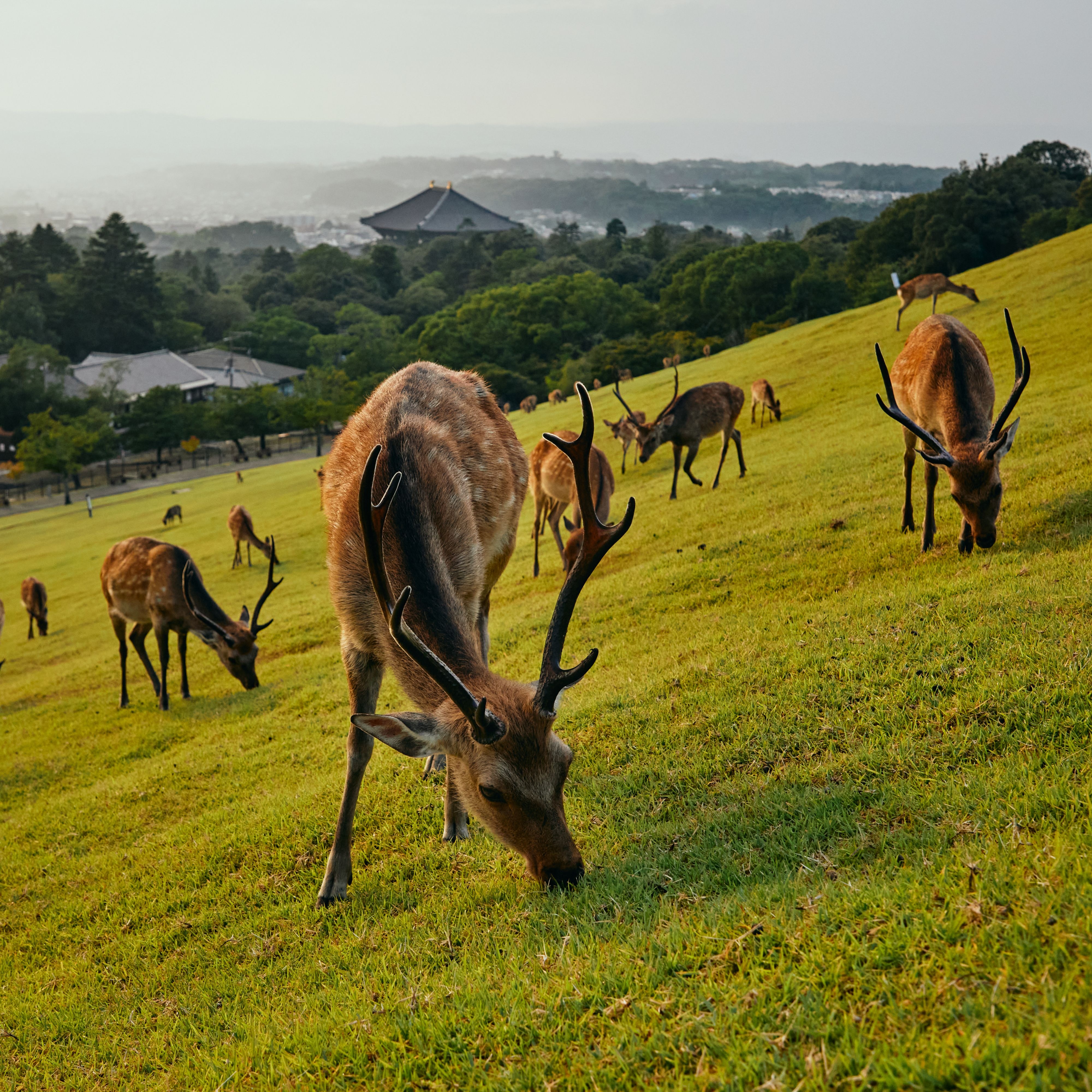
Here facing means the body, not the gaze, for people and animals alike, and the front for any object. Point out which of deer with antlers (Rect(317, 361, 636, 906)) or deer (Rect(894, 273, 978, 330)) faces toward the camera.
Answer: the deer with antlers

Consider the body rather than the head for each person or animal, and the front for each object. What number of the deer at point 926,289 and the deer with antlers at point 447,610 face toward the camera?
1

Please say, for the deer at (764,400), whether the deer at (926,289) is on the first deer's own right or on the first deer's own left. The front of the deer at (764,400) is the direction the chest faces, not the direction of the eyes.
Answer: on the first deer's own left

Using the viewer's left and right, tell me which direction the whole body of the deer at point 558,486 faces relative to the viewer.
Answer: facing the viewer and to the right of the viewer

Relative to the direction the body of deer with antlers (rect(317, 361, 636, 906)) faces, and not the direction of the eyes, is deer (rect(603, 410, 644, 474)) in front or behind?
behind

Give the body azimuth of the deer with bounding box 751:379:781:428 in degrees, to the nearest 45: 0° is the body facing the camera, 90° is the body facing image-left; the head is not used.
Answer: approximately 315°

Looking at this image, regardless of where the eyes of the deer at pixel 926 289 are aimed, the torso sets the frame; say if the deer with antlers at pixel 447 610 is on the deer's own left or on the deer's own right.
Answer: on the deer's own right

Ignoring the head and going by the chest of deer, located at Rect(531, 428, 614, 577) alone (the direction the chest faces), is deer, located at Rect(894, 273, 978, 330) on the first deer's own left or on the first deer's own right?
on the first deer's own left

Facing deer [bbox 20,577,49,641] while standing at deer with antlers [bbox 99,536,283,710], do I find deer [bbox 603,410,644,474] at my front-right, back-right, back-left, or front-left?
front-right

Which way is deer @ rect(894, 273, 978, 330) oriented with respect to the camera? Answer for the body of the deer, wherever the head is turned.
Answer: to the viewer's right

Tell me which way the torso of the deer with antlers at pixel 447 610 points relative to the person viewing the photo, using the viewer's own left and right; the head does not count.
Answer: facing the viewer

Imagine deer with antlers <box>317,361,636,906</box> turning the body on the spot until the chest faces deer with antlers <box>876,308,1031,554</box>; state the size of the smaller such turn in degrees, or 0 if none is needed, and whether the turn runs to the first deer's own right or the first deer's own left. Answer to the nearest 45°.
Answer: approximately 135° to the first deer's own left
